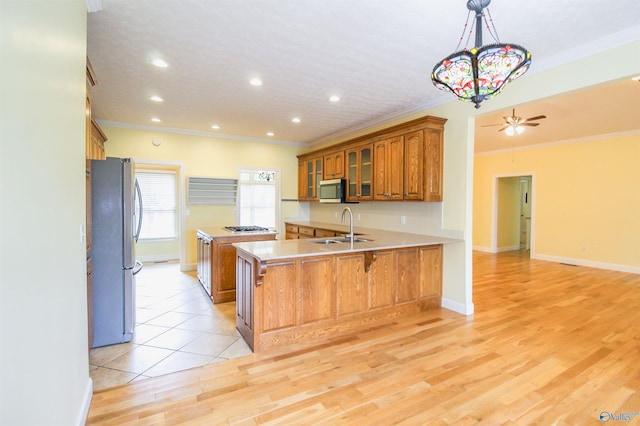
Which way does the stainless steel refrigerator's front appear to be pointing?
to the viewer's right

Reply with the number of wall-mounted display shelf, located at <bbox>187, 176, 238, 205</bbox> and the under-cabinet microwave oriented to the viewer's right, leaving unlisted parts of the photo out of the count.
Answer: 0

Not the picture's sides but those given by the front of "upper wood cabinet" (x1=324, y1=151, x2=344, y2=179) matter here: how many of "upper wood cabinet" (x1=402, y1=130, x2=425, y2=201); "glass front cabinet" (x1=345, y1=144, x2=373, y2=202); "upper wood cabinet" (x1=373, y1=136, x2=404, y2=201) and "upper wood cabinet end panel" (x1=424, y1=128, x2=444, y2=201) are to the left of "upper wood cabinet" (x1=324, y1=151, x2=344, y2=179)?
4

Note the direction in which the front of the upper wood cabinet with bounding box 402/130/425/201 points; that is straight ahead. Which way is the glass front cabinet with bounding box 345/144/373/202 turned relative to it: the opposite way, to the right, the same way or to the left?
the same way

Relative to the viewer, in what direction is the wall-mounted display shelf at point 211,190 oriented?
toward the camera

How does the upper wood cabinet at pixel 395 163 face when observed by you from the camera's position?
facing the viewer and to the left of the viewer

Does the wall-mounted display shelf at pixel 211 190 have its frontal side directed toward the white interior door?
no

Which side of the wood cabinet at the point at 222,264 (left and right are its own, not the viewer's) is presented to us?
left

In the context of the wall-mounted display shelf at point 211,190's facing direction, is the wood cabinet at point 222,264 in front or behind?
in front

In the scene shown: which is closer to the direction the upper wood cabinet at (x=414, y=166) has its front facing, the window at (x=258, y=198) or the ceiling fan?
the window

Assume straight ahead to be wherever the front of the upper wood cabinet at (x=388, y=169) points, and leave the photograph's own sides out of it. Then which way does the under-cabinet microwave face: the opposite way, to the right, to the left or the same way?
the same way

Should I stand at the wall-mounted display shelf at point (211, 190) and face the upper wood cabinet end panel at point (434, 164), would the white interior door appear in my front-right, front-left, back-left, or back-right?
front-left

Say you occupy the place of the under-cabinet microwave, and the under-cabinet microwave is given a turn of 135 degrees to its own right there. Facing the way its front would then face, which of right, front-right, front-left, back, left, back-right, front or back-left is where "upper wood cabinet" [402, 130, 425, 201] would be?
back-right

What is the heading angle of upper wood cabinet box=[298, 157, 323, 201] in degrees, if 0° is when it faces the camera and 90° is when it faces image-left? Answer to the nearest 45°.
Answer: approximately 45°

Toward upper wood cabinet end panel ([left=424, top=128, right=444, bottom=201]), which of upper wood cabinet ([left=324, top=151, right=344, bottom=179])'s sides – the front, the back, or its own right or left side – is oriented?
left

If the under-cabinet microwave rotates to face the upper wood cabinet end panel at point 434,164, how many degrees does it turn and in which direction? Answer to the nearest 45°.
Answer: approximately 90° to its left

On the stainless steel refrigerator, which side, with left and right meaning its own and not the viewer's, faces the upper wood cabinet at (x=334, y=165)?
front

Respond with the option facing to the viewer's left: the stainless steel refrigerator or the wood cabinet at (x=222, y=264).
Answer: the wood cabinet

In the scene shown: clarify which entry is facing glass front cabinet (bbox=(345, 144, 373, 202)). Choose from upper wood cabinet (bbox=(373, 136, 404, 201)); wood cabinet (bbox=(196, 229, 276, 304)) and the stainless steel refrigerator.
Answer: the stainless steel refrigerator

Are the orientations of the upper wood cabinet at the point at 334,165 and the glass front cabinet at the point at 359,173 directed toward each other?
no

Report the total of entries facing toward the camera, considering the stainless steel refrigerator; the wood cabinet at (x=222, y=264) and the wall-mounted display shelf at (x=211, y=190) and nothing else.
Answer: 1
